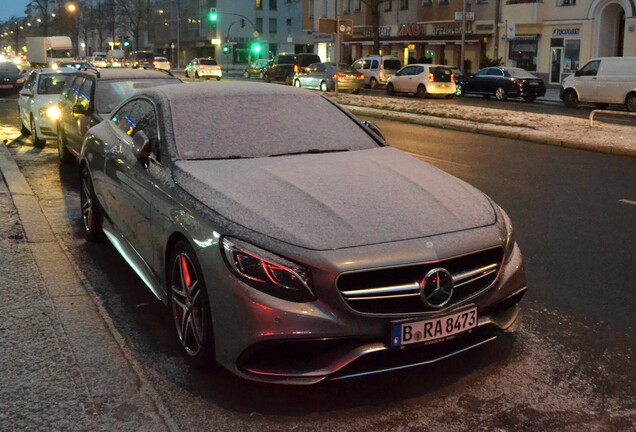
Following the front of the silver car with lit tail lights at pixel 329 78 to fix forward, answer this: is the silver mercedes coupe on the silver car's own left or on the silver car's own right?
on the silver car's own left

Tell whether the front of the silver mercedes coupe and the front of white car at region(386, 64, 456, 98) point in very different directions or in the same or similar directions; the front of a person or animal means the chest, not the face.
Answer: very different directions

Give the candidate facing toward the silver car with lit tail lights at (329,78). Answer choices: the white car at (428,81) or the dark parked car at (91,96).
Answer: the white car

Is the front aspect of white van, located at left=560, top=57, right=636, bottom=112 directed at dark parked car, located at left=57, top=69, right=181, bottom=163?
no

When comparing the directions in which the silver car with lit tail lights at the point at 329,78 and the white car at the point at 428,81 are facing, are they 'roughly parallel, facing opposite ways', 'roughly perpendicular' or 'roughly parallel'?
roughly parallel

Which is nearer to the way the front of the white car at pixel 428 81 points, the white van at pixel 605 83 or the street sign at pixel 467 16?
the street sign

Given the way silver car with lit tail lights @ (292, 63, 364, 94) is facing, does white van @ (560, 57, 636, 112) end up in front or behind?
behind

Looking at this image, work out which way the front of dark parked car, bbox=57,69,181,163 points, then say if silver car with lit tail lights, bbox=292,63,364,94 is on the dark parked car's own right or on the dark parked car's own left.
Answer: on the dark parked car's own left

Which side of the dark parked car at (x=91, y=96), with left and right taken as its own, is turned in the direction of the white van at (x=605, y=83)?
left

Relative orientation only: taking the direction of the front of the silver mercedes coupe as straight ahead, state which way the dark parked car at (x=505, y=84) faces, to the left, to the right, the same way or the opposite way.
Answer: the opposite way

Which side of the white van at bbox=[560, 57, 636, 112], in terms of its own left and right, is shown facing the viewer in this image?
left

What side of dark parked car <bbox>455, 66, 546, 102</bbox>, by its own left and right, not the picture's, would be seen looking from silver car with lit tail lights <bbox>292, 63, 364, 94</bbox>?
front

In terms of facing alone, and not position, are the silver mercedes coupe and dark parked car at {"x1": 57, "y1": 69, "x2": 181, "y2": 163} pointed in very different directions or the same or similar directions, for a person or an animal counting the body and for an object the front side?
same or similar directions

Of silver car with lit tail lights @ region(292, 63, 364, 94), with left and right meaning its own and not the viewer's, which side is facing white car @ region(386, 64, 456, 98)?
back

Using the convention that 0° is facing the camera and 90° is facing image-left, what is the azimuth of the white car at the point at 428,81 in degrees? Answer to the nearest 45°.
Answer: approximately 135°

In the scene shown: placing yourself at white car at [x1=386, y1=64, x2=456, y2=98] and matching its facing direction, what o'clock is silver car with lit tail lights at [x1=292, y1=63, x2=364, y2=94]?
The silver car with lit tail lights is roughly at 12 o'clock from the white car.

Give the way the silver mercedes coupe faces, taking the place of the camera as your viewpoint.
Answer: facing the viewer and to the right of the viewer

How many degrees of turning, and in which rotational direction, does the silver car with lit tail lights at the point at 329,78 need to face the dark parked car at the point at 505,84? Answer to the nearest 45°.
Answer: approximately 180°

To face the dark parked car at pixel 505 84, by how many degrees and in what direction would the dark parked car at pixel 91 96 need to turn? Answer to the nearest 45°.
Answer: approximately 90° to its left
